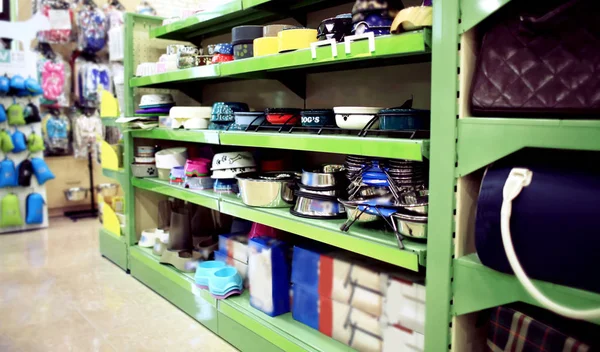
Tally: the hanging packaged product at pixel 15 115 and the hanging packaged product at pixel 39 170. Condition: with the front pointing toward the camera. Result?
2

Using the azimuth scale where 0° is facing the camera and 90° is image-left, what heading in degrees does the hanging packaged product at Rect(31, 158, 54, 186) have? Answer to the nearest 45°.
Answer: approximately 0°
